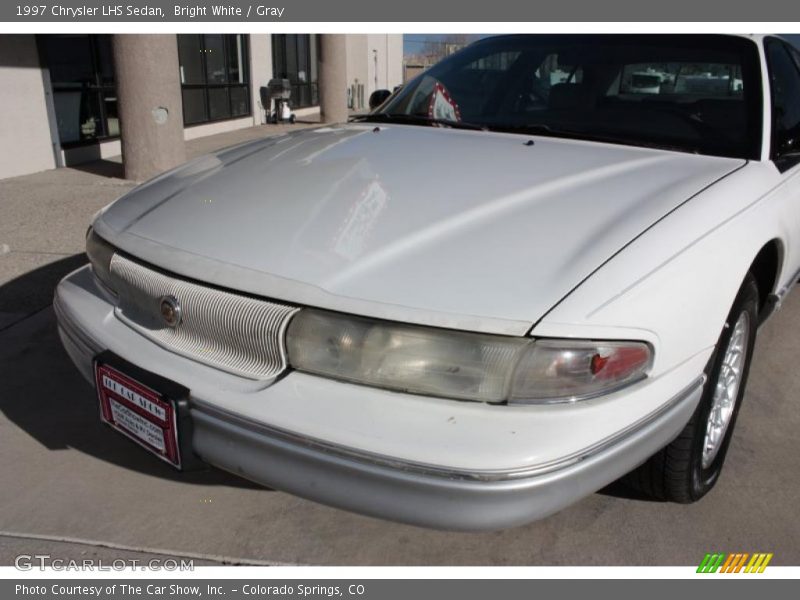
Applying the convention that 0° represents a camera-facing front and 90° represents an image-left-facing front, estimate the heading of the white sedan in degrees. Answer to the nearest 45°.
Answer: approximately 45°
